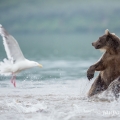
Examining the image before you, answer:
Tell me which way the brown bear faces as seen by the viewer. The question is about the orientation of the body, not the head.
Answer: to the viewer's left

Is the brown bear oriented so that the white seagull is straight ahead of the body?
yes
